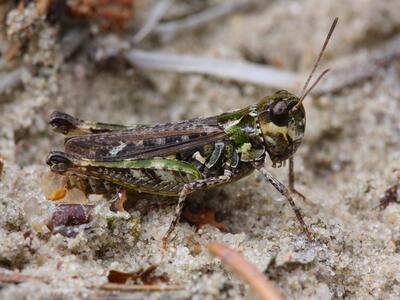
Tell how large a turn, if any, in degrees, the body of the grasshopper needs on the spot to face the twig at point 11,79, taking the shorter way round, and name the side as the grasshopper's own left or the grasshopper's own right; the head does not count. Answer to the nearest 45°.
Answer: approximately 180°

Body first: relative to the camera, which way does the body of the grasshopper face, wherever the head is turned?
to the viewer's right
